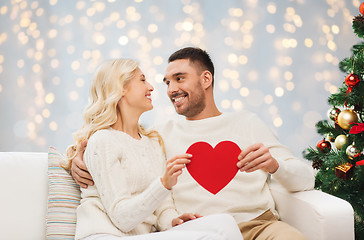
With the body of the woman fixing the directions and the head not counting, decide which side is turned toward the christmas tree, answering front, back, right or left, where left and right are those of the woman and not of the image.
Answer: left

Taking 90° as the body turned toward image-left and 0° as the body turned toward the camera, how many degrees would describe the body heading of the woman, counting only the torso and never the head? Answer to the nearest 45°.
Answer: approximately 315°

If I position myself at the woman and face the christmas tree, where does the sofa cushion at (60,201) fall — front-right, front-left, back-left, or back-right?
back-left

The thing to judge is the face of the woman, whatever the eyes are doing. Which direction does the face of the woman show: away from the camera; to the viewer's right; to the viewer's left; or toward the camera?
to the viewer's right
